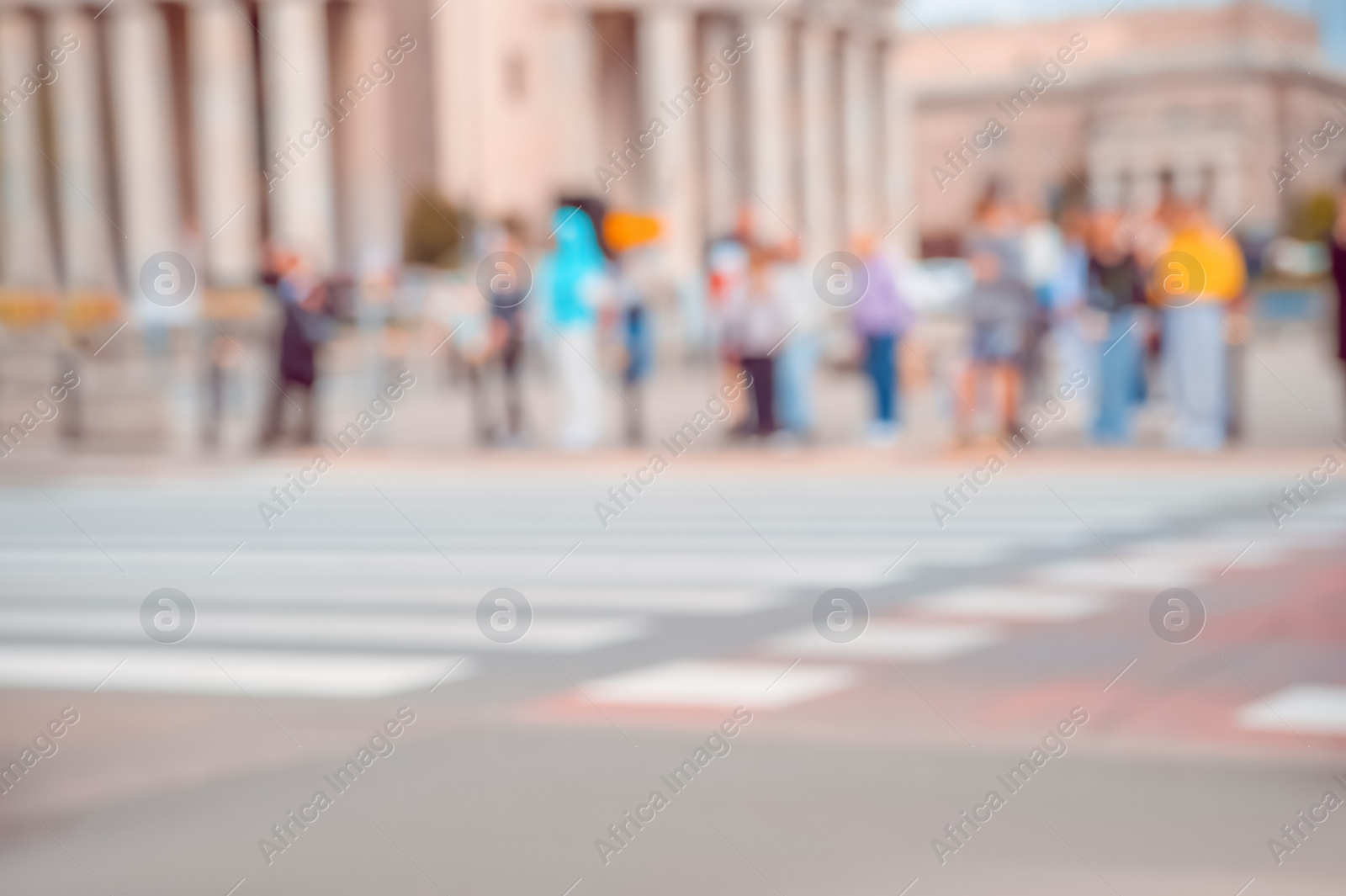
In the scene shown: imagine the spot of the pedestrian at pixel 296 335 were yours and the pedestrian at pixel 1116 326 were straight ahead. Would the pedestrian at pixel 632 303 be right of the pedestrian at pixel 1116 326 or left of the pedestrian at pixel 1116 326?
left

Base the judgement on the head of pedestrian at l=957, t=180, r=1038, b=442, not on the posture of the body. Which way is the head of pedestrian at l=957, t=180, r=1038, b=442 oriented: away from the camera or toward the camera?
toward the camera
